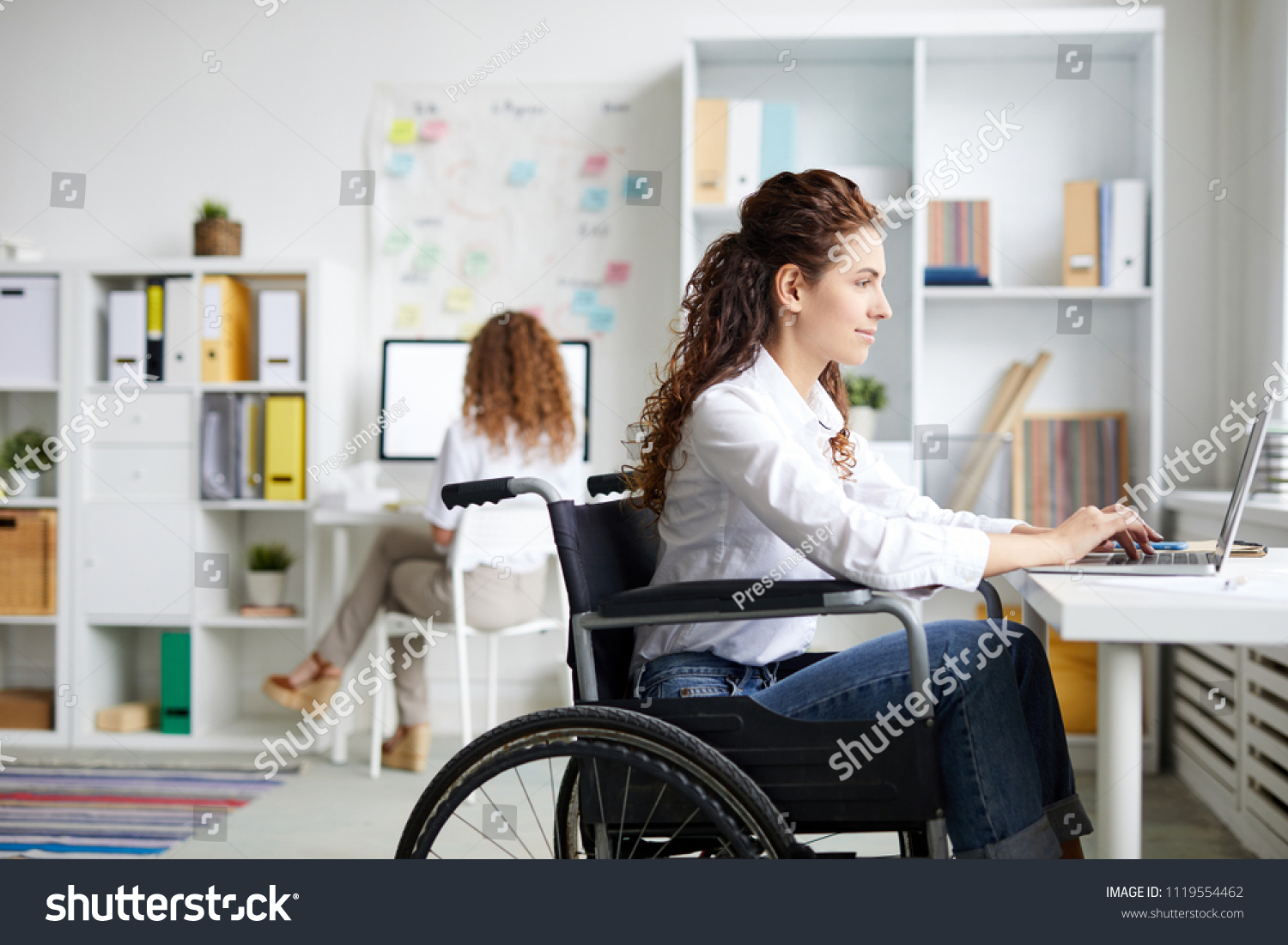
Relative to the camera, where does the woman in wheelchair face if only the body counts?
to the viewer's right

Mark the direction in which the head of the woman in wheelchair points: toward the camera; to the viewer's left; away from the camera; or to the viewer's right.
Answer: to the viewer's right
